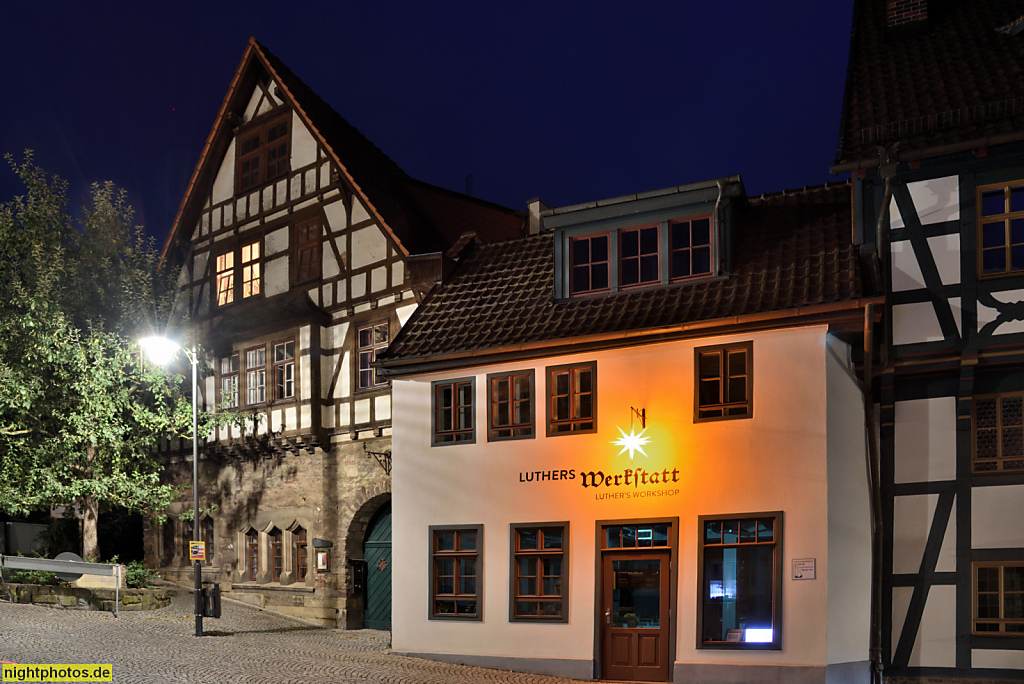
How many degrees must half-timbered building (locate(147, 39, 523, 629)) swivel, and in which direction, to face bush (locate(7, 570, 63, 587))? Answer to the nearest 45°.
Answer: approximately 45° to its right

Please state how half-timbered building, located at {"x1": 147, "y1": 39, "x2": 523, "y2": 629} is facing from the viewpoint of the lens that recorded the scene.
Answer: facing the viewer and to the left of the viewer

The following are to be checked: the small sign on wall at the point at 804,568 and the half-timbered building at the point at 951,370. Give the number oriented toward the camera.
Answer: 2

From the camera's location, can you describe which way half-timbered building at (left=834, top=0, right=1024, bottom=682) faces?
facing the viewer

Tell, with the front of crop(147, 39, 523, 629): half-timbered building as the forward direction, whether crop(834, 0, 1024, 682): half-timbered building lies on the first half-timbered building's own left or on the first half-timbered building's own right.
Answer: on the first half-timbered building's own left

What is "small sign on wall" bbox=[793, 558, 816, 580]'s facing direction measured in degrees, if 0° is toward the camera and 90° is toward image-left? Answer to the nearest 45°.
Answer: approximately 0°
